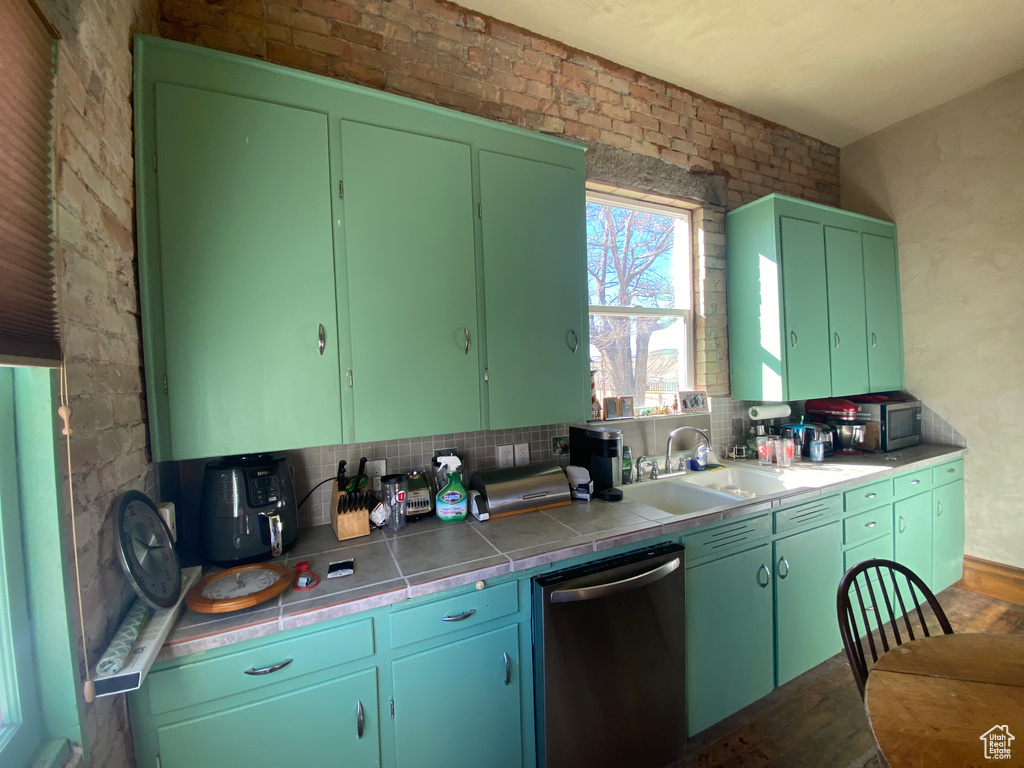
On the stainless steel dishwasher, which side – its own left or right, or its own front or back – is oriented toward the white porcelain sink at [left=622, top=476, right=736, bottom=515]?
left

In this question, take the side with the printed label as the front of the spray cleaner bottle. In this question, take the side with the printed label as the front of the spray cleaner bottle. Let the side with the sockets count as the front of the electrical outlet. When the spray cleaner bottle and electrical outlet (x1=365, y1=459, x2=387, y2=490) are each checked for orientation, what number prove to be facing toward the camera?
2

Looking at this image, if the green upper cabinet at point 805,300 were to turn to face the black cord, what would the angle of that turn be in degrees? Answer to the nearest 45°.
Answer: approximately 90° to its right

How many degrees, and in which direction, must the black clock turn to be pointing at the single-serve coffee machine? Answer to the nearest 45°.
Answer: approximately 45° to its left

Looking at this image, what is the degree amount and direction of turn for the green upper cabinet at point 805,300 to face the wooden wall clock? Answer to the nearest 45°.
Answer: approximately 90° to its right

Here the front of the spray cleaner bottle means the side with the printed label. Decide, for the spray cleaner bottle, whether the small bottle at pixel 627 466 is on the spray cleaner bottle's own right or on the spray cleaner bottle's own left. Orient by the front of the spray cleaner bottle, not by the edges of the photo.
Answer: on the spray cleaner bottle's own left

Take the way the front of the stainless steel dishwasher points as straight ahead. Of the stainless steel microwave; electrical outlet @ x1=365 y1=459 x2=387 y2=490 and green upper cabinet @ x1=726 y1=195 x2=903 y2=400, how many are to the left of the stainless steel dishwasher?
2

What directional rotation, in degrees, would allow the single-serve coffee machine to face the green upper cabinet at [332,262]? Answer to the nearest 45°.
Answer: approximately 90° to its right

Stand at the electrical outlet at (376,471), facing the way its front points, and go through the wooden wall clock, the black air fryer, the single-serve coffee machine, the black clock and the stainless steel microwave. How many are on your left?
2

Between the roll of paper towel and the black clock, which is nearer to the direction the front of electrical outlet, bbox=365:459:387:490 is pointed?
the black clock

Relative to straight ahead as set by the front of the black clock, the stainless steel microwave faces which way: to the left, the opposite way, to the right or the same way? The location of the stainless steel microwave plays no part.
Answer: to the right
